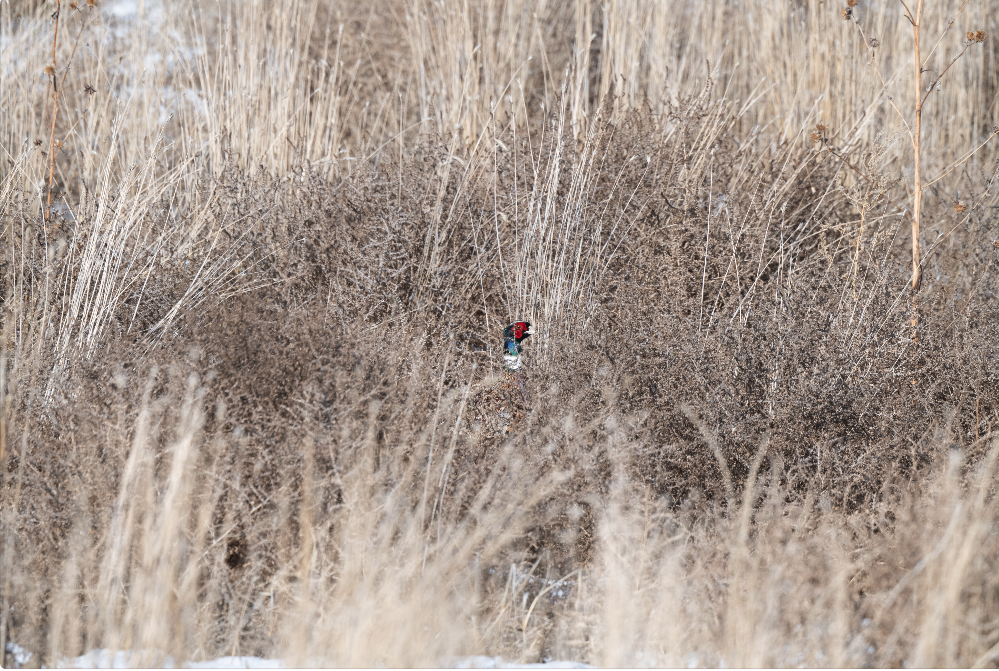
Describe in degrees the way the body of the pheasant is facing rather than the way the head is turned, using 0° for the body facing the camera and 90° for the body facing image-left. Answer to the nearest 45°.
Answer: approximately 270°
